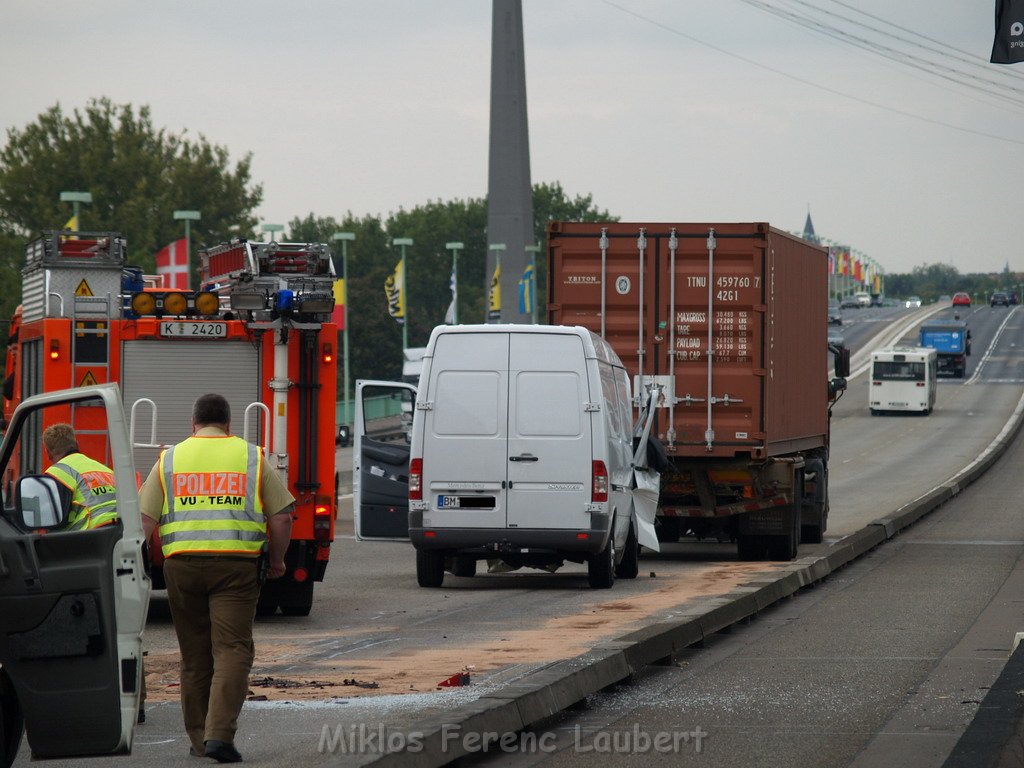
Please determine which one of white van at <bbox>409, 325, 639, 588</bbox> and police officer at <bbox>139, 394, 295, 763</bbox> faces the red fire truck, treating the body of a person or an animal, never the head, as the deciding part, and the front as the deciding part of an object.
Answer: the police officer

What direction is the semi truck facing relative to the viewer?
away from the camera

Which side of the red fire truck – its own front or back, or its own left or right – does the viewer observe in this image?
back

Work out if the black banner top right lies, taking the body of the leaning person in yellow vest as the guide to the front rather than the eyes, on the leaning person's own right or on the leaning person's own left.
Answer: on the leaning person's own right

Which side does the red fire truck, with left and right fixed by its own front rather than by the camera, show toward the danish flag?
front

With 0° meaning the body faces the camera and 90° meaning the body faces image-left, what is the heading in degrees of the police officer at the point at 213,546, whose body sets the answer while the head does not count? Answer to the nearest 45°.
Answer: approximately 180°

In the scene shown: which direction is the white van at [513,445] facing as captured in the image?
away from the camera

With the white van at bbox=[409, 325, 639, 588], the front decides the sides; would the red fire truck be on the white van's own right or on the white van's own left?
on the white van's own left

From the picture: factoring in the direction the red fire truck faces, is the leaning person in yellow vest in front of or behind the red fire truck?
behind

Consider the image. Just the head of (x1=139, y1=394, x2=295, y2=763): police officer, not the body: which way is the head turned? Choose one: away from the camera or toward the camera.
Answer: away from the camera

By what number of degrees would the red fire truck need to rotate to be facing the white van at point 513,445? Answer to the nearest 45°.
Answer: approximately 45° to its right

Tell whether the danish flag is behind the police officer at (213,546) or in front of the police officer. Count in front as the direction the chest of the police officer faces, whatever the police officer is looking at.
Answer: in front
